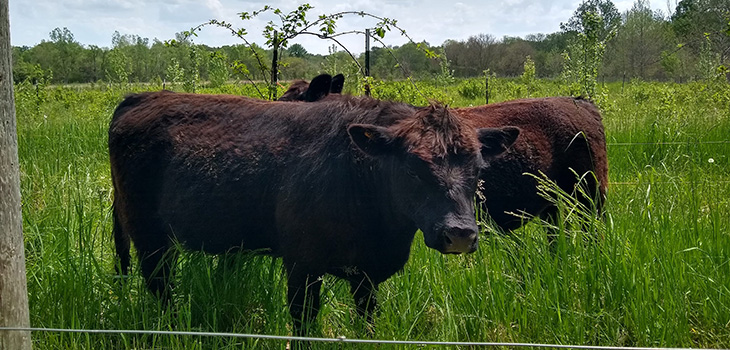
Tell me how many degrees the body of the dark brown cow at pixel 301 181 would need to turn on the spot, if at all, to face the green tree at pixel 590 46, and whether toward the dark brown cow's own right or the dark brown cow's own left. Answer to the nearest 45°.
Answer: approximately 90° to the dark brown cow's own left

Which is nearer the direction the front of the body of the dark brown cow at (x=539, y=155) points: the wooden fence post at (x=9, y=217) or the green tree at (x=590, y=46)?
the wooden fence post

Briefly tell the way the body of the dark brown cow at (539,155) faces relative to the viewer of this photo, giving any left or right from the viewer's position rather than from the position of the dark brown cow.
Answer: facing to the left of the viewer

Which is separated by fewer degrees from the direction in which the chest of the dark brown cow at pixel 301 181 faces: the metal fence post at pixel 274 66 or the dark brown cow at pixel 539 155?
the dark brown cow

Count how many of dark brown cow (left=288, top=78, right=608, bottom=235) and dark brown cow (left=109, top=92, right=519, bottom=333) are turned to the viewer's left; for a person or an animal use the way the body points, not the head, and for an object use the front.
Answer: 1

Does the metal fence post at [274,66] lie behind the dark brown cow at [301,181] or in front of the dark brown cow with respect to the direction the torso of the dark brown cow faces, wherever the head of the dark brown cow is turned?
behind

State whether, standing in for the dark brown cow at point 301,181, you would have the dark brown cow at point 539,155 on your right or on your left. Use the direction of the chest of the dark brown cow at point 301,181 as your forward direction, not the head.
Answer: on your left

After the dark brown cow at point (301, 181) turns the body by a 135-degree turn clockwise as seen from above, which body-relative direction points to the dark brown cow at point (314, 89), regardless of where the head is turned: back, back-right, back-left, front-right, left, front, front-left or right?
right
